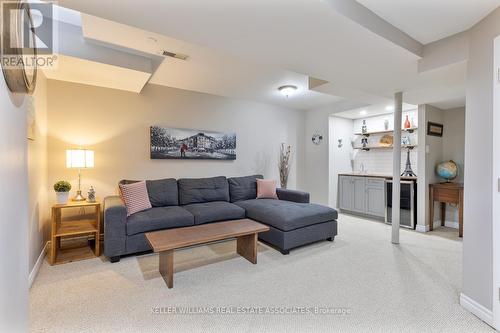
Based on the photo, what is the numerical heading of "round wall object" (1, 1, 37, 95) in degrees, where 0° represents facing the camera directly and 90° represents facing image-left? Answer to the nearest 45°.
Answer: approximately 270°

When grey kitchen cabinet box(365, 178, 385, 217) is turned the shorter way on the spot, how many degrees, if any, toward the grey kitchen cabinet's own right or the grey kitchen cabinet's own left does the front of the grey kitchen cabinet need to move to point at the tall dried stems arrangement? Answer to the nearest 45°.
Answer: approximately 45° to the grey kitchen cabinet's own right

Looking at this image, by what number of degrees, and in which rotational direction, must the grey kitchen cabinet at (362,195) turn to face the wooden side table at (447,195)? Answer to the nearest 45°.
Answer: approximately 135° to its left

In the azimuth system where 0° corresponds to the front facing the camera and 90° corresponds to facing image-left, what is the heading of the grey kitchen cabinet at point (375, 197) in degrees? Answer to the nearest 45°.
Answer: approximately 45°

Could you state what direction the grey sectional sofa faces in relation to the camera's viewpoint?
facing the viewer and to the right of the viewer

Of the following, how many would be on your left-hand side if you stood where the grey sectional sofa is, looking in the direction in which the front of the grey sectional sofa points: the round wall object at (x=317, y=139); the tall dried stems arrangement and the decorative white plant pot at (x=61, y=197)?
2

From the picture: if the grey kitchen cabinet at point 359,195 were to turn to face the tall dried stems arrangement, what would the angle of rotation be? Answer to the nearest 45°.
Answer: approximately 45° to its right

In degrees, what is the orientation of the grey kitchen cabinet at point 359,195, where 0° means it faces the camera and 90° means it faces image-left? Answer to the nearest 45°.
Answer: approximately 45°

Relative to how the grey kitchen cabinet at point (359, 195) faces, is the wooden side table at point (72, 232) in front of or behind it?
in front

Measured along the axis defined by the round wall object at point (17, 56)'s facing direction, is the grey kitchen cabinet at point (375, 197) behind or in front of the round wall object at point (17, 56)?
in front

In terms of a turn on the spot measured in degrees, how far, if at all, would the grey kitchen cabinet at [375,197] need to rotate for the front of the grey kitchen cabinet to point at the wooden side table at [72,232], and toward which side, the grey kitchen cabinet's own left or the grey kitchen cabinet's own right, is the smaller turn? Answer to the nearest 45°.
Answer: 0° — it already faces it

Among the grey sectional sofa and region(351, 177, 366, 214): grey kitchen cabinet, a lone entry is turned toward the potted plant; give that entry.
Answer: the grey kitchen cabinet

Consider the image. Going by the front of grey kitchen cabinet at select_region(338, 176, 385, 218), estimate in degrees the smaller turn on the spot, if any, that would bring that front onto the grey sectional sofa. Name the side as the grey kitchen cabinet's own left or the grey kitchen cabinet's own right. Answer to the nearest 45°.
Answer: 0° — it already faces it

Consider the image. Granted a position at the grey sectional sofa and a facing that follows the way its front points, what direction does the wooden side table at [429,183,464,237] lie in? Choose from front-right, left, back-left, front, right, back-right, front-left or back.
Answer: front-left

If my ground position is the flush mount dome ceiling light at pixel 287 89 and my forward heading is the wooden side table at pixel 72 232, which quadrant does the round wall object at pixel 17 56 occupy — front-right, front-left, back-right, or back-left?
front-left
